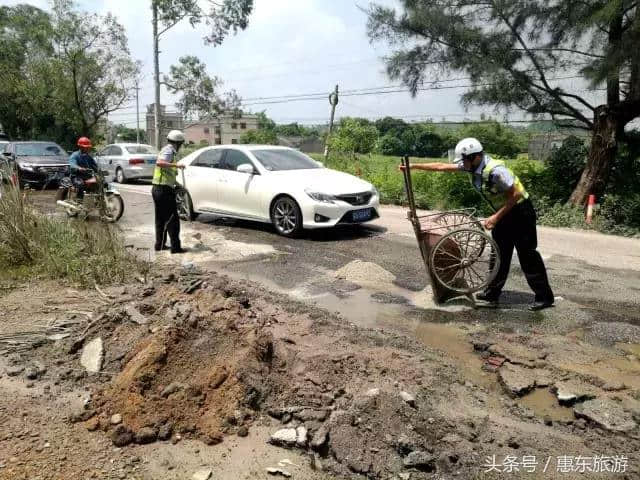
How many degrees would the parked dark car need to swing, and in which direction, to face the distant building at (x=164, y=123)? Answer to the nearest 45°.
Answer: approximately 135° to its left

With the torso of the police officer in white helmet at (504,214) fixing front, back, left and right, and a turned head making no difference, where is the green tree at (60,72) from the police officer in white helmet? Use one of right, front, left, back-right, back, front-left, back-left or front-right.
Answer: front-right

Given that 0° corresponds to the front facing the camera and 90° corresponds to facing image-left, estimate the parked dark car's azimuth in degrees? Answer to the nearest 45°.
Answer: approximately 315°

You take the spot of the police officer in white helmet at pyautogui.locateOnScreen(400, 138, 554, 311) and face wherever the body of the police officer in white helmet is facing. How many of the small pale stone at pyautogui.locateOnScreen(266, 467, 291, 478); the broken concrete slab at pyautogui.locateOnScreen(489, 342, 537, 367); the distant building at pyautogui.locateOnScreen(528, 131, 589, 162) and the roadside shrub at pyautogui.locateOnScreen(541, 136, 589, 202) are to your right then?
2

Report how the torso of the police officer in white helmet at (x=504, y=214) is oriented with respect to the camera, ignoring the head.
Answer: to the viewer's left

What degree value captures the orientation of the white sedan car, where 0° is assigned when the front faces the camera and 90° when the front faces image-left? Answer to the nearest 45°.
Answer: approximately 315°

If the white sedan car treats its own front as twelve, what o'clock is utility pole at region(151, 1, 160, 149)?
The utility pole is roughly at 7 o'clock from the white sedan car.

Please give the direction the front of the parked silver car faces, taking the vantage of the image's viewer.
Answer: facing away from the viewer and to the left of the viewer

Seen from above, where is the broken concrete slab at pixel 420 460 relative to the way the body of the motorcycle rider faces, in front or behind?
in front

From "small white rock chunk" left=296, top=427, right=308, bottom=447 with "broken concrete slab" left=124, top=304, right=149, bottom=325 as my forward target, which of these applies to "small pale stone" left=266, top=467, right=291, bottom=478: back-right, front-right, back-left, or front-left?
back-left
